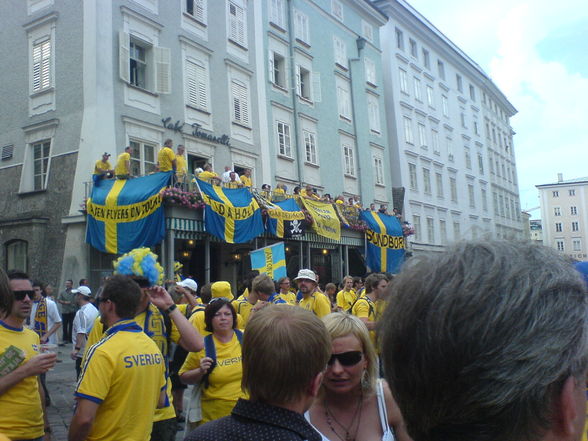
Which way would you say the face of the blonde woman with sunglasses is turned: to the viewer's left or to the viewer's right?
to the viewer's left

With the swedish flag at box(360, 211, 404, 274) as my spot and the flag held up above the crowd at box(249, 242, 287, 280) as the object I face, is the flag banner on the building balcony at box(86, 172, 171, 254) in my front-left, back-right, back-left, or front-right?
front-right

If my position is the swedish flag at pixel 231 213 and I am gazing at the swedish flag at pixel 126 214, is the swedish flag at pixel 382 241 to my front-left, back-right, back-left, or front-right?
back-right

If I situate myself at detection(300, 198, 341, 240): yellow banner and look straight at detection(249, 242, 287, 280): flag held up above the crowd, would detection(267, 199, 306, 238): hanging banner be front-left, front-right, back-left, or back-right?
front-right

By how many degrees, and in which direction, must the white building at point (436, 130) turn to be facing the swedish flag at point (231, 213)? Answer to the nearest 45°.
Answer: approximately 45° to its right

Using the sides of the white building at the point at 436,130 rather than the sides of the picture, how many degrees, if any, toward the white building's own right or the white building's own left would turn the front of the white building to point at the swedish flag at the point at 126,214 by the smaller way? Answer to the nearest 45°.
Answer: approximately 45° to the white building's own right

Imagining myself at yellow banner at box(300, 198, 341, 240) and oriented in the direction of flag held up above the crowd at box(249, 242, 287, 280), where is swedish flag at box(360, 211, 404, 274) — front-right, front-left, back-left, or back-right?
back-left

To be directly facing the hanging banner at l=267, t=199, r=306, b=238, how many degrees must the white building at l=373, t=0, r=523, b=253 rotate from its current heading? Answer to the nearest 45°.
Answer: approximately 45° to its right

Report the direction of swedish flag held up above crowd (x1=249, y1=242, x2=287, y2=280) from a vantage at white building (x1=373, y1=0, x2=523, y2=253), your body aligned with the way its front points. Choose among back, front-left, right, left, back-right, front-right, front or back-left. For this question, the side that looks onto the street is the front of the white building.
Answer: front-right

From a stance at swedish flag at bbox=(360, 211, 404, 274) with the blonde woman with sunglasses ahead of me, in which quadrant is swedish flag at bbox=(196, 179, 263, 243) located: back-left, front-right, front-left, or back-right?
front-right
